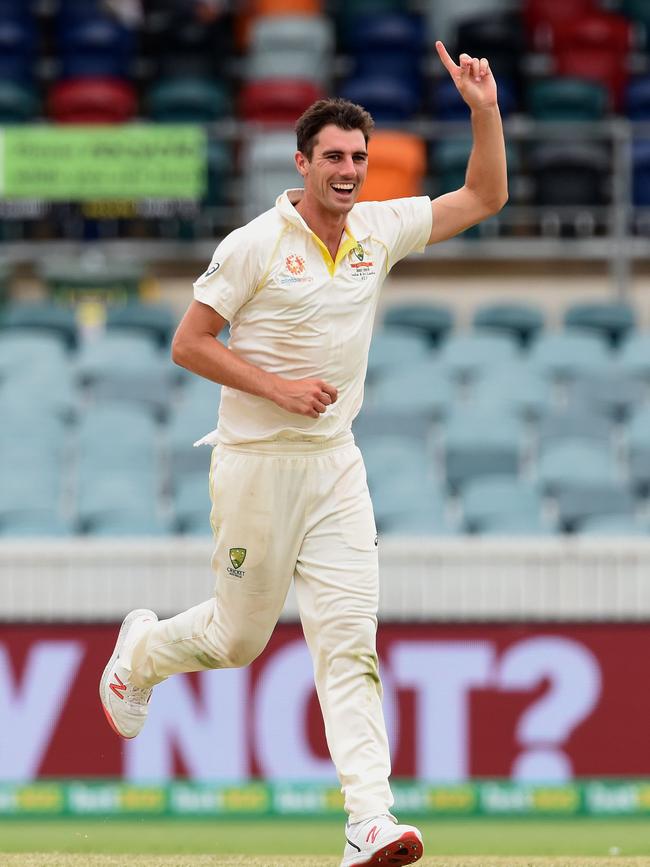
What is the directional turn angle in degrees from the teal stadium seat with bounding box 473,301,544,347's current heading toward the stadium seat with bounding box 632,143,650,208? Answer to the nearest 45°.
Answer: approximately 135° to its left

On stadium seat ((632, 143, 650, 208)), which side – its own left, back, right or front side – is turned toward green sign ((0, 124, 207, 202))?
right

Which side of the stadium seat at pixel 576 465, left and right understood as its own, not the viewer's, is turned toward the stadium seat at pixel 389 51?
back

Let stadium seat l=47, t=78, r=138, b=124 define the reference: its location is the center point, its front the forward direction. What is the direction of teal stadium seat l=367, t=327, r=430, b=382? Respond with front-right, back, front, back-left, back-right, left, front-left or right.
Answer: front-left

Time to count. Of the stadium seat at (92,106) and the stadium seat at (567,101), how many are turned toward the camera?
2

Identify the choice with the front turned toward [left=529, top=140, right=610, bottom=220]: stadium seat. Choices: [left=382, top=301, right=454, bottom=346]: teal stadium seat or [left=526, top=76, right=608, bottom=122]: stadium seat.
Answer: [left=526, top=76, right=608, bottom=122]: stadium seat

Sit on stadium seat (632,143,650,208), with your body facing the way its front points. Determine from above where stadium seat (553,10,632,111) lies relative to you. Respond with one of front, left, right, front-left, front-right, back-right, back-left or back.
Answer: back

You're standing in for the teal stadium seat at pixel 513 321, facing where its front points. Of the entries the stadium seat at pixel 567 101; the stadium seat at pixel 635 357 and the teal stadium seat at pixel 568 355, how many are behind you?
1

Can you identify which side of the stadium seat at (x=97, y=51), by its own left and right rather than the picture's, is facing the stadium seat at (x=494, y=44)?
left

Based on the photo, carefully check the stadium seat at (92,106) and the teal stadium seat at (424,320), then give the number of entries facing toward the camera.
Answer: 2
